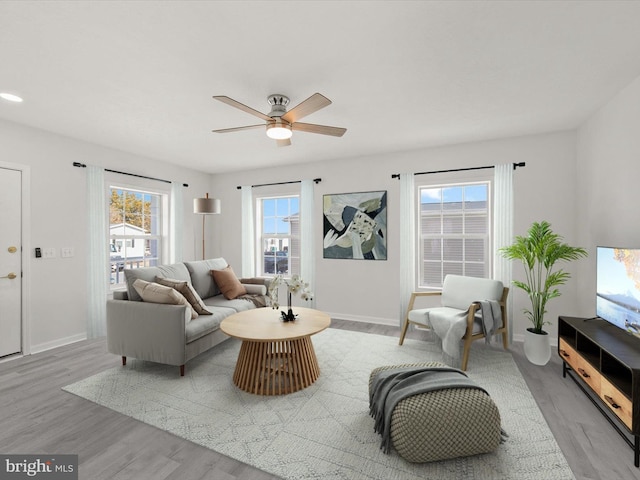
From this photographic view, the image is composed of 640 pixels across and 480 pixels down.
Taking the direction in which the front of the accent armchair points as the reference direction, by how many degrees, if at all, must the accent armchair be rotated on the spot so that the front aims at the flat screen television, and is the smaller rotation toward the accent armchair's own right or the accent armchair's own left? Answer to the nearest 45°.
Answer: approximately 90° to the accent armchair's own left

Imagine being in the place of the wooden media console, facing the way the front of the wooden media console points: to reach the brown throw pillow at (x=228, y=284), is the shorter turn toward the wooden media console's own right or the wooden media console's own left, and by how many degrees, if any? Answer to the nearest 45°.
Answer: approximately 45° to the wooden media console's own right

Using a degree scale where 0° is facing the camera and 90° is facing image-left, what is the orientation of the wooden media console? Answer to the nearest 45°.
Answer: approximately 45°

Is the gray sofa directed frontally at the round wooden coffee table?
yes

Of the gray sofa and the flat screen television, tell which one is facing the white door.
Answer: the flat screen television

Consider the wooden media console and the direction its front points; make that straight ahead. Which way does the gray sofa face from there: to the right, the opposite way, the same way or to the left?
the opposite way

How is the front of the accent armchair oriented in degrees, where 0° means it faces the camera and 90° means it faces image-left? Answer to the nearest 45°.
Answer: approximately 45°

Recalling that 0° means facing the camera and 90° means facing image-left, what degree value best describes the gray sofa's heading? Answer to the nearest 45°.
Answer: approximately 315°

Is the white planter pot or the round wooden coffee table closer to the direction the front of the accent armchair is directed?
the round wooden coffee table

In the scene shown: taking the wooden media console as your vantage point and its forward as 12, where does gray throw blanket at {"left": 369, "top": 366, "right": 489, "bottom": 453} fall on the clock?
The gray throw blanket is roughly at 12 o'clock from the wooden media console.

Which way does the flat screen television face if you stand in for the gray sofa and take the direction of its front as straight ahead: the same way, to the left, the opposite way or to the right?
the opposite way
